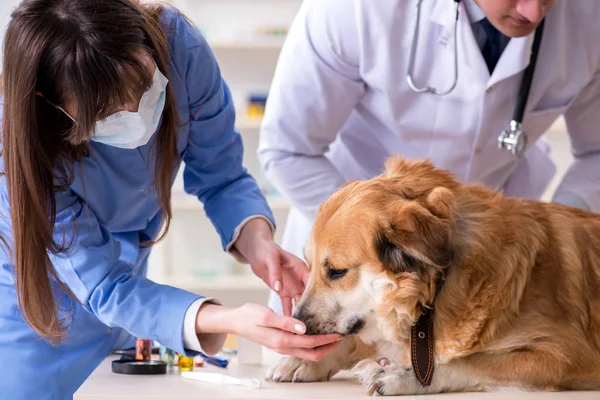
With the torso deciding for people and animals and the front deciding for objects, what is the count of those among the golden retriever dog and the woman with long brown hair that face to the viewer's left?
1

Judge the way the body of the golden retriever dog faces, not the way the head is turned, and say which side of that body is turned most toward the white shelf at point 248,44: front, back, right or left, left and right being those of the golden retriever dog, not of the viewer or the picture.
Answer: right

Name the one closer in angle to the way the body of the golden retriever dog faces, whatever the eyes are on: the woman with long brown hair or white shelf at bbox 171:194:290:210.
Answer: the woman with long brown hair

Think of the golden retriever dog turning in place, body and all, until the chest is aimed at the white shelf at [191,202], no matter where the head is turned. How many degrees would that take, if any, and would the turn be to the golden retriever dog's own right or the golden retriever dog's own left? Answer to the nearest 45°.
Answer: approximately 45° to the golden retriever dog's own right

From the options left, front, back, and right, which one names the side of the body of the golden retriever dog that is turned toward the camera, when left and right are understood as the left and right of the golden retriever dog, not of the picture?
left

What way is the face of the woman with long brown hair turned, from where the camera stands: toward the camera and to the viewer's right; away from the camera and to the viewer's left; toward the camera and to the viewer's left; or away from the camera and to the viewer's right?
toward the camera and to the viewer's right

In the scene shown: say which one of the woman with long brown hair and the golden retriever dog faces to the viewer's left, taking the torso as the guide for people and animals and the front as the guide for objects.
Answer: the golden retriever dog

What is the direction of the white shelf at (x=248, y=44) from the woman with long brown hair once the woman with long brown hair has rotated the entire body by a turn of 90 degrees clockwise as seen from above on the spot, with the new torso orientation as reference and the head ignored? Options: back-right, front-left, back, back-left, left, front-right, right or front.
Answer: back-right

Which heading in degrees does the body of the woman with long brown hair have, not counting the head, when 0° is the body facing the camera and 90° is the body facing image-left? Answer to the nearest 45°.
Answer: approximately 315°

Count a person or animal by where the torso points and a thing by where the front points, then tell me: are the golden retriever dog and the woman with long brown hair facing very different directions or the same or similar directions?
very different directions

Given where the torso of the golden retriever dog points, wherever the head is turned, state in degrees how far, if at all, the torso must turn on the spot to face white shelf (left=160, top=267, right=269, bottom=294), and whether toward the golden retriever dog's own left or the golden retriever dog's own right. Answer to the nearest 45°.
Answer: approximately 45° to the golden retriever dog's own right

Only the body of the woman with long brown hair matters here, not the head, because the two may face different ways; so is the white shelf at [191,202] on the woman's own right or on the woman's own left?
on the woman's own left

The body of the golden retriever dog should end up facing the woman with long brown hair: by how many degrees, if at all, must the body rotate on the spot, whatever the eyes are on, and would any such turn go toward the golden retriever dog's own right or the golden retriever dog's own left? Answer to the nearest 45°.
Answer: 0° — it already faces them
